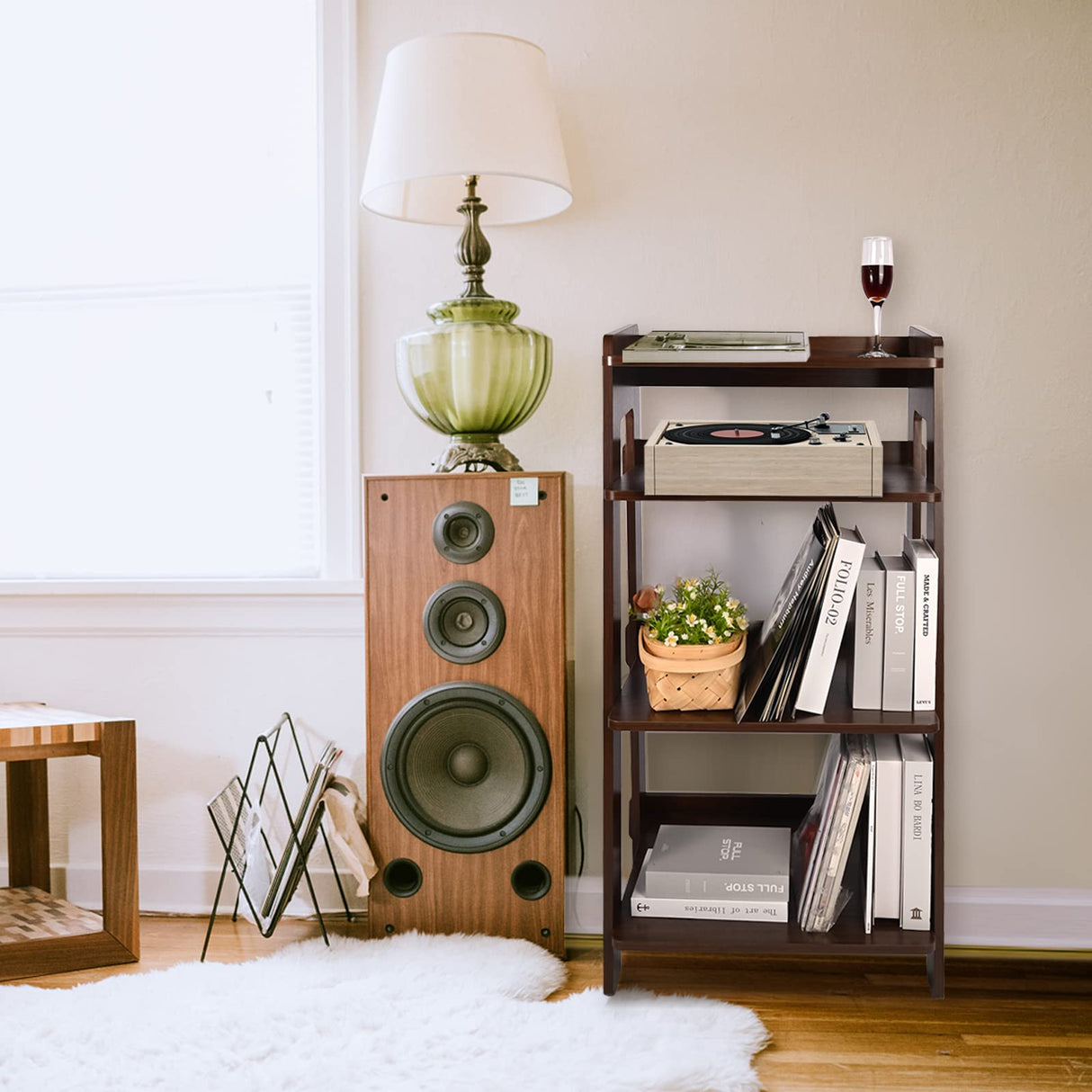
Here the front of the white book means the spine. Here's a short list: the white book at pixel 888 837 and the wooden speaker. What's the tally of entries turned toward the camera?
2

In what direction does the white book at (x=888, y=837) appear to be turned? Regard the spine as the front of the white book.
toward the camera

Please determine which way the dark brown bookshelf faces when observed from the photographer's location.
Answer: facing the viewer

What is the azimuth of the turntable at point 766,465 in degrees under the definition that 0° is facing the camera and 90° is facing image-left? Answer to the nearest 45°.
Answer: approximately 0°

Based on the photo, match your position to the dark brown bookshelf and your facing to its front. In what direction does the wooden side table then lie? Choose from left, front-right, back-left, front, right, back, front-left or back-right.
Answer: right

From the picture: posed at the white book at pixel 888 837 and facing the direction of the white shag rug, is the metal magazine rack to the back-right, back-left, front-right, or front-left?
front-right
